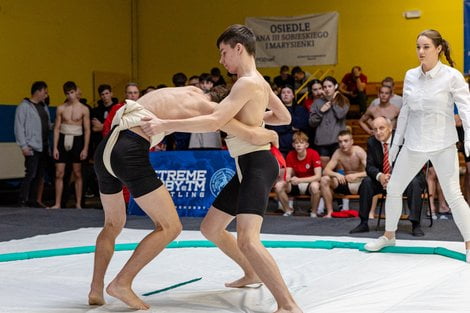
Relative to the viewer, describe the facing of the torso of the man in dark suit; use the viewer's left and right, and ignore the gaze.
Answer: facing the viewer

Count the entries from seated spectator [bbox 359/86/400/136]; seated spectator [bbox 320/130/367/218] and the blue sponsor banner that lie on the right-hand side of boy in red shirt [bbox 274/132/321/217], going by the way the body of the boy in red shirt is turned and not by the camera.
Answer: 1

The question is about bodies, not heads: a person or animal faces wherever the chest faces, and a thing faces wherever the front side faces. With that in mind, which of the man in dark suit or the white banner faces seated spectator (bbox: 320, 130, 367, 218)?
the white banner

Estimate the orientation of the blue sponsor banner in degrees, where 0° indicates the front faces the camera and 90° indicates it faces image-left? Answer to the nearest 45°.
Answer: approximately 0°

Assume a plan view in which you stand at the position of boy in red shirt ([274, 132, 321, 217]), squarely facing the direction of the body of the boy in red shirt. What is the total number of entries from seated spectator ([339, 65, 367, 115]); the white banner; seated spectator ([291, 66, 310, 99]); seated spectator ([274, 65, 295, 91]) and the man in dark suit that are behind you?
4

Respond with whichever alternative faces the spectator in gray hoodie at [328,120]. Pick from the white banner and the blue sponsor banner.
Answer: the white banner

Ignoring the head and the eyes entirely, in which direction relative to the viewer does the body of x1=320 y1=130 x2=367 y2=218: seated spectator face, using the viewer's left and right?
facing the viewer and to the left of the viewer

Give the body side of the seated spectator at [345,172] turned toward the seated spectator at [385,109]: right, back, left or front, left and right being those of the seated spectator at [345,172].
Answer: back

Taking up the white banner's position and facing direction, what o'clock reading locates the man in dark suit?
The man in dark suit is roughly at 12 o'clock from the white banner.

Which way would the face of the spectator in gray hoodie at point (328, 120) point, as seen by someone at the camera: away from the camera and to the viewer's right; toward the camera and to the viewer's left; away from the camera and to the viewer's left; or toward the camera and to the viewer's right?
toward the camera and to the viewer's left

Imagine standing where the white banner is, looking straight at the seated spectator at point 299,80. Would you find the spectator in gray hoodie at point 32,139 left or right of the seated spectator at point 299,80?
right

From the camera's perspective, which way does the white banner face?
toward the camera

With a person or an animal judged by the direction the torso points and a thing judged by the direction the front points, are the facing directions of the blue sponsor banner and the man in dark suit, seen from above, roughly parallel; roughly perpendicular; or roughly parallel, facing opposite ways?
roughly parallel

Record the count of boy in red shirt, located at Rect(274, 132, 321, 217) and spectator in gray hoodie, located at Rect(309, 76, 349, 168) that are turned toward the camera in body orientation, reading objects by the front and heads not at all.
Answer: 2

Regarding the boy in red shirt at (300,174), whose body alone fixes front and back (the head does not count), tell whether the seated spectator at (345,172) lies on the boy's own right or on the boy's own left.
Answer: on the boy's own left

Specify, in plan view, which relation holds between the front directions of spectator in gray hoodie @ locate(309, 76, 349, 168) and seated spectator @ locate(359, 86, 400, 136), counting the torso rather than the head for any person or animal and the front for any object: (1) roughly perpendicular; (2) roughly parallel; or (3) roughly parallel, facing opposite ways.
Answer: roughly parallel
